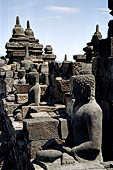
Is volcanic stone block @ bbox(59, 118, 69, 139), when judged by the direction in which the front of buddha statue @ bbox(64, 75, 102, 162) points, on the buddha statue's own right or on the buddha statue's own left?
on the buddha statue's own right

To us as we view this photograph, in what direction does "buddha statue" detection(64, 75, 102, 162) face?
facing to the left of the viewer

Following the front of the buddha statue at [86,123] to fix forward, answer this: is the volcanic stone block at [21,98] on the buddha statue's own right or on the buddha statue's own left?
on the buddha statue's own right

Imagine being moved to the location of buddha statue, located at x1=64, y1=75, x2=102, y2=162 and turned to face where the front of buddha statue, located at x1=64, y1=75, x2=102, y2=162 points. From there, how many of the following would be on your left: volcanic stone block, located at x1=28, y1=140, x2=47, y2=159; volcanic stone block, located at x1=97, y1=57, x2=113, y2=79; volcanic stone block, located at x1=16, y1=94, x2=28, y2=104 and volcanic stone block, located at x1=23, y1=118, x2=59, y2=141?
0

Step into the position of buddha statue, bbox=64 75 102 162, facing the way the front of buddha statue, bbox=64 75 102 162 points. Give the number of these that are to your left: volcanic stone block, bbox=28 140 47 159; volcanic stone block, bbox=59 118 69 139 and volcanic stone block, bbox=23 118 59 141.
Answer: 0

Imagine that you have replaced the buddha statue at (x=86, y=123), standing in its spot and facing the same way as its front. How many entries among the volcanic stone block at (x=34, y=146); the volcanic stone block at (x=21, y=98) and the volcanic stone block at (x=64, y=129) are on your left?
0

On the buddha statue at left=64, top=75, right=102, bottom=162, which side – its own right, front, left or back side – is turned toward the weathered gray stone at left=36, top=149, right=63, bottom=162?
front

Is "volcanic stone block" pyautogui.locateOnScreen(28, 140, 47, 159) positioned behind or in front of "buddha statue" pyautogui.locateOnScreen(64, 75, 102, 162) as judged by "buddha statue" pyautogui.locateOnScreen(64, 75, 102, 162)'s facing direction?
in front

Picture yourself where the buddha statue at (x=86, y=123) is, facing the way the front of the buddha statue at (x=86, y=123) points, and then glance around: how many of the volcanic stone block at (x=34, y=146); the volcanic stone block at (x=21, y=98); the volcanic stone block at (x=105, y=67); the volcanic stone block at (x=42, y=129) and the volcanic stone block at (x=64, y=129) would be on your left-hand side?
0

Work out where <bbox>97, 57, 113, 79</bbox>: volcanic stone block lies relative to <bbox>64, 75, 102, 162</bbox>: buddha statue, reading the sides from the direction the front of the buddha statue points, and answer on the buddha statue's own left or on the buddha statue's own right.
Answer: on the buddha statue's own right

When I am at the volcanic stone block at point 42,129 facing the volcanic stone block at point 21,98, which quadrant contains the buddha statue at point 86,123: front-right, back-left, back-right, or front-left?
back-right
